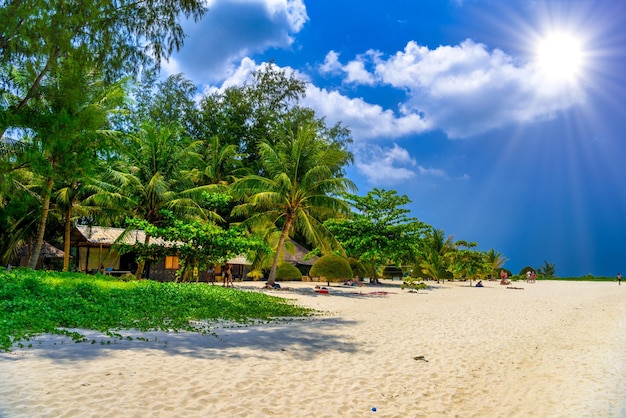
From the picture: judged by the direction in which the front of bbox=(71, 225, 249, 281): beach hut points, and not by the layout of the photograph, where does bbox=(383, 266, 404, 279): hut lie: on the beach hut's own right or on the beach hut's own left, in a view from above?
on the beach hut's own left

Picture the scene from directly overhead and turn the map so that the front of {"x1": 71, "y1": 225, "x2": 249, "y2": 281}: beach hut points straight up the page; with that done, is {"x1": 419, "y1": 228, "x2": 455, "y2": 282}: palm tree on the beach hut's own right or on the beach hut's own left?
on the beach hut's own left

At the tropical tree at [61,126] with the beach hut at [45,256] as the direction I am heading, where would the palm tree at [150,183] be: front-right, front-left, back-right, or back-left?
front-right

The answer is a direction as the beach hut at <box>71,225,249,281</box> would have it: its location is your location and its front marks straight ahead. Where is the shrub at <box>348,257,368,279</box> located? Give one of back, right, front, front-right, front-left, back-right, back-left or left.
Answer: front-left

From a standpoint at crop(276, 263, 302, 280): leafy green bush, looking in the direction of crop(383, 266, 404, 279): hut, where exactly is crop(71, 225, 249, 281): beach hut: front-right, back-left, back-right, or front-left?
back-left

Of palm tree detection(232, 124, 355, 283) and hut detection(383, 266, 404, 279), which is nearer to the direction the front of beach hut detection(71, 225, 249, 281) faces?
the palm tree

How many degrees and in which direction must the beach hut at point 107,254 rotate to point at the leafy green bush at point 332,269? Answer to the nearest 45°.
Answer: approximately 45° to its left

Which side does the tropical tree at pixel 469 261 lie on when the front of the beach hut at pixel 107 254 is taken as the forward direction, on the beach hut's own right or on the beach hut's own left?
on the beach hut's own left

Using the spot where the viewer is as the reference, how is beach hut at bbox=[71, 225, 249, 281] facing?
facing the viewer and to the right of the viewer

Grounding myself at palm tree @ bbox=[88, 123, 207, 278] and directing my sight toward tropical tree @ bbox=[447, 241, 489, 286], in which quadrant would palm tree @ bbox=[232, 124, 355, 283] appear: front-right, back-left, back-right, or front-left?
front-right
